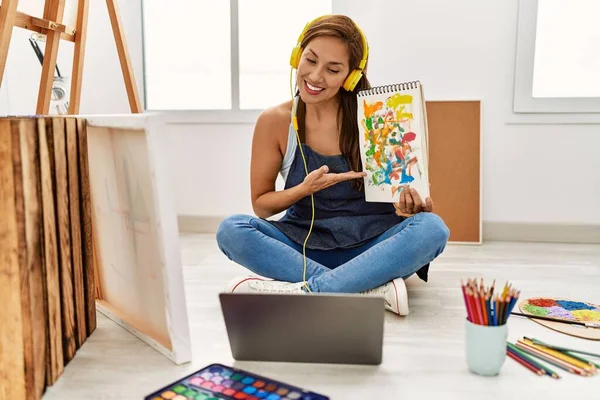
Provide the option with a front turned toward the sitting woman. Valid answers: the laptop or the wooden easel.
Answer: the laptop

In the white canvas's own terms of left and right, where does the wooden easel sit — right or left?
on its left

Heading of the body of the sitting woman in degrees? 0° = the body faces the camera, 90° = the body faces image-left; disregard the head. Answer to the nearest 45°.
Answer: approximately 0°

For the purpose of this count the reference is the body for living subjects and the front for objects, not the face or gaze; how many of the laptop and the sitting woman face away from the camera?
1

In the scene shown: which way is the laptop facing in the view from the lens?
facing away from the viewer
